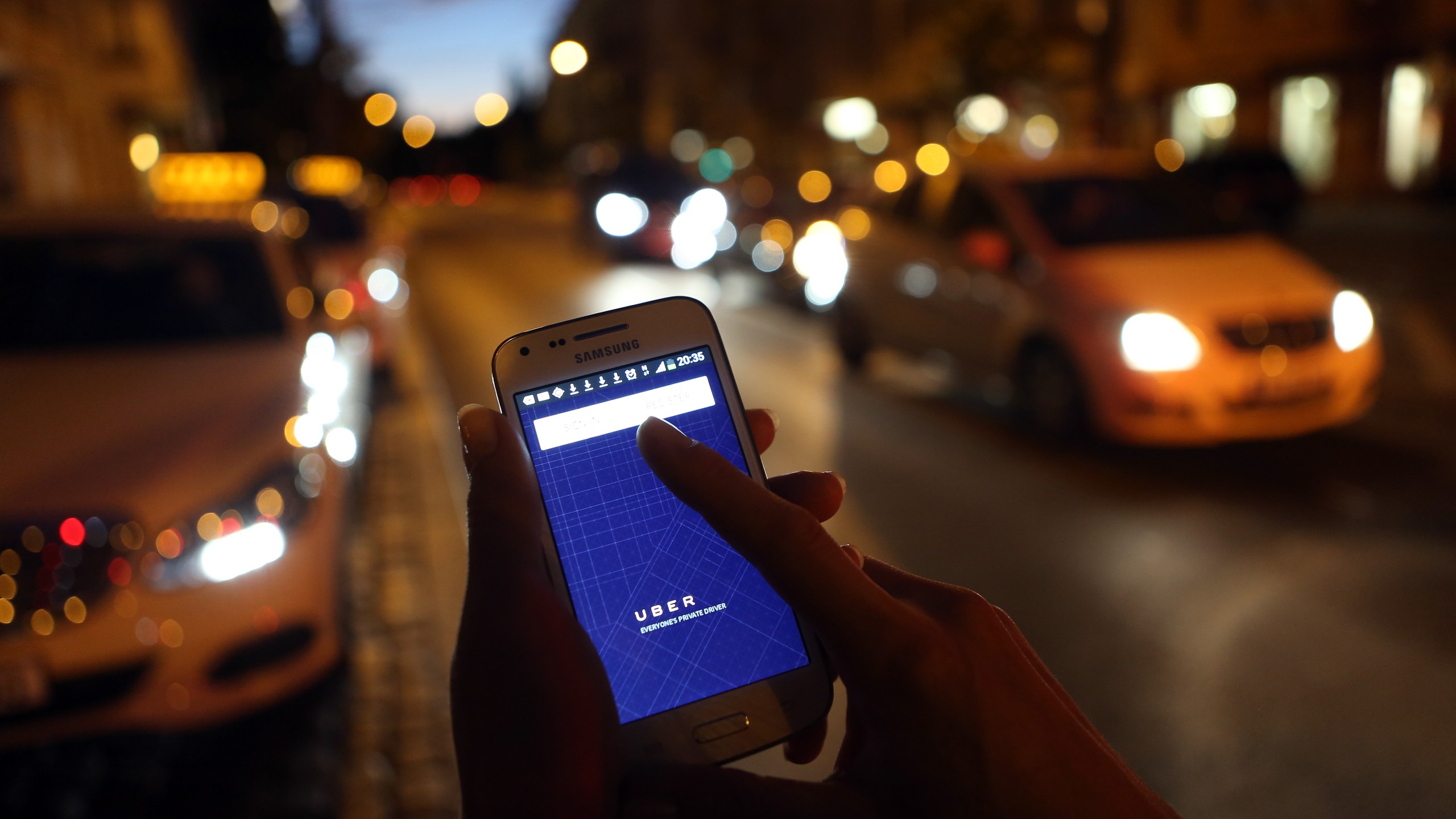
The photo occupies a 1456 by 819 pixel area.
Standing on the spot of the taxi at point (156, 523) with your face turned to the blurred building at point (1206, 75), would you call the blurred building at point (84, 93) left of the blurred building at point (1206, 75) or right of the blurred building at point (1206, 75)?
left

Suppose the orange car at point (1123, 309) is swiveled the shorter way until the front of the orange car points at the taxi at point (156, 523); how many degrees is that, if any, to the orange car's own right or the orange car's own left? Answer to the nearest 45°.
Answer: approximately 90° to the orange car's own right

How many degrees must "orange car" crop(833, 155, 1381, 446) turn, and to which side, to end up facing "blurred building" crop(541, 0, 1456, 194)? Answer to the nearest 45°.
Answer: approximately 135° to its left

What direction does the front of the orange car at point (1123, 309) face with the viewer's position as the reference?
facing the viewer and to the right of the viewer

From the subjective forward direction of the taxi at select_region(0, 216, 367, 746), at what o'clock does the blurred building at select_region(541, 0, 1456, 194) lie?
The blurred building is roughly at 8 o'clock from the taxi.

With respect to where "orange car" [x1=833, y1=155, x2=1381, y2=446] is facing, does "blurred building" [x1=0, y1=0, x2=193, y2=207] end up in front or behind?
behind

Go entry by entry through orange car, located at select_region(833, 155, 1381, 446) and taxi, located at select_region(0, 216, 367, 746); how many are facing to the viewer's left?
0

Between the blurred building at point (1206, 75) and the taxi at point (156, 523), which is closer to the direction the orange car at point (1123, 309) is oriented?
the taxi

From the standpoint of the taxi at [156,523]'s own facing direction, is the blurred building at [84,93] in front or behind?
behind

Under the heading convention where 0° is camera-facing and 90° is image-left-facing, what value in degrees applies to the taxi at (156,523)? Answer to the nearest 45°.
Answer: approximately 0°

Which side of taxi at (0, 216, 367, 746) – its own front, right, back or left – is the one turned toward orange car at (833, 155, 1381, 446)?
left
